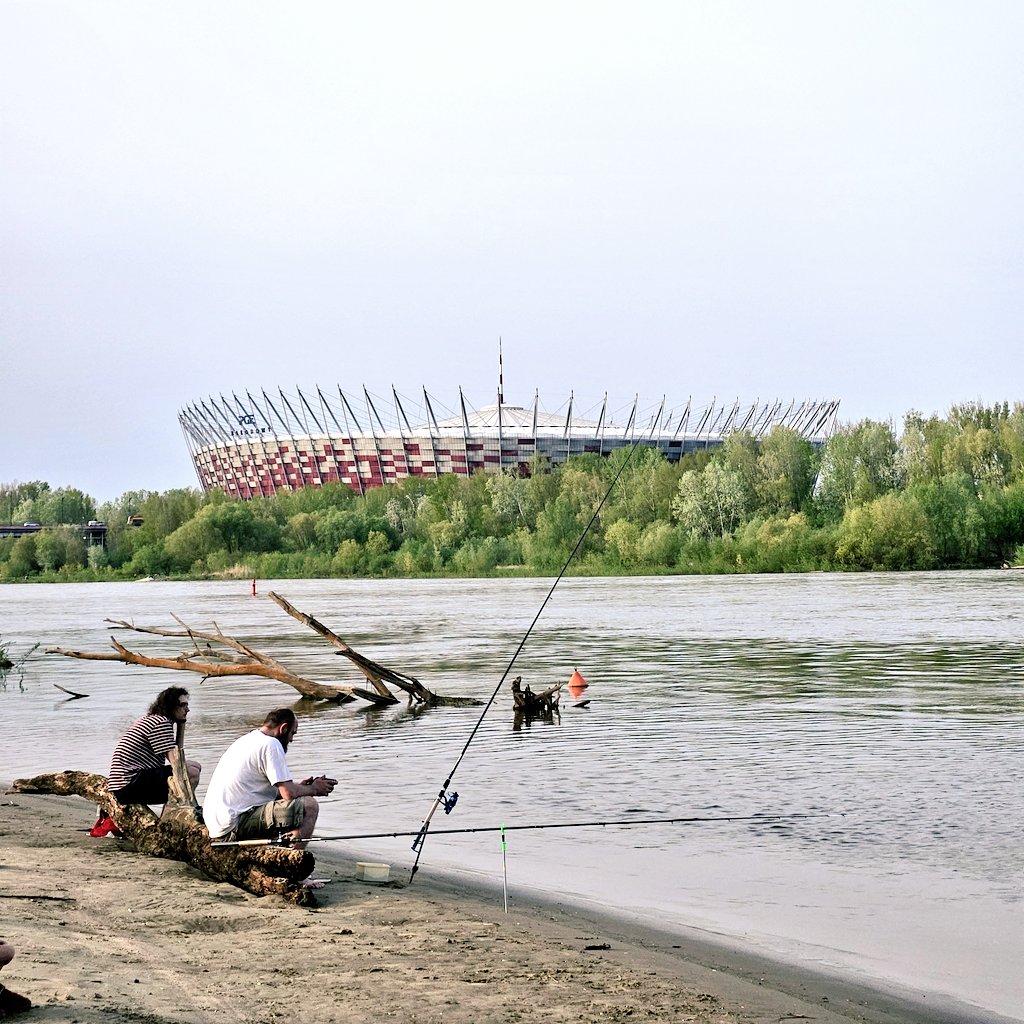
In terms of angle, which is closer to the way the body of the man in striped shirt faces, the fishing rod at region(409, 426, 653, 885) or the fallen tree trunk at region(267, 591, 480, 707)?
the fishing rod

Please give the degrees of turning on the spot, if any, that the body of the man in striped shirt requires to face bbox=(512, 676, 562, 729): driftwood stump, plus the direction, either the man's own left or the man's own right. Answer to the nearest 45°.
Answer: approximately 45° to the man's own left

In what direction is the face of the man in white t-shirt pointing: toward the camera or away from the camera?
away from the camera

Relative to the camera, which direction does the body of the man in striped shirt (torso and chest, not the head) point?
to the viewer's right

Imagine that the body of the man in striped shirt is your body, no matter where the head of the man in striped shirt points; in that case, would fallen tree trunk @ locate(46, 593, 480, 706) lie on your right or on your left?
on your left

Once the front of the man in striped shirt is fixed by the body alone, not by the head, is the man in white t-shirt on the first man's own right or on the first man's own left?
on the first man's own right

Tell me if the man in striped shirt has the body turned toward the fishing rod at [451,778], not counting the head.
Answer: yes
